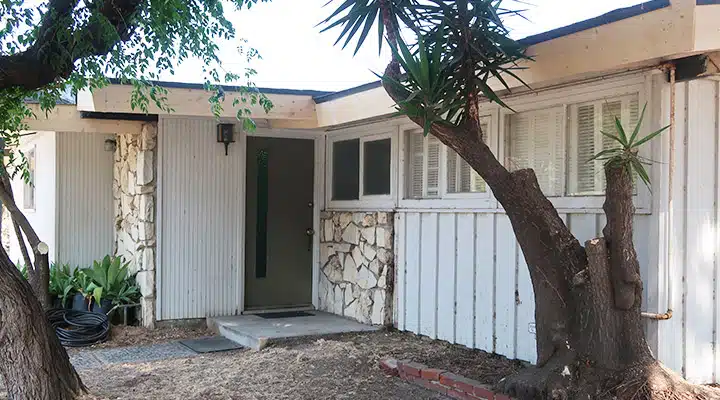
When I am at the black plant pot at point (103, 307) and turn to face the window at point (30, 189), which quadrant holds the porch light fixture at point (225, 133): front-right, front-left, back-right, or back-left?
back-right

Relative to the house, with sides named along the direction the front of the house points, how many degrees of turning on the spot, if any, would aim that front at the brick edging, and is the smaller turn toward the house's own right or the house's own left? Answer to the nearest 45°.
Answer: approximately 45° to the house's own right

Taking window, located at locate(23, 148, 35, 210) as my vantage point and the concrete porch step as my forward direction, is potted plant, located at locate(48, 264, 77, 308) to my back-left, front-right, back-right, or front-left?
front-right

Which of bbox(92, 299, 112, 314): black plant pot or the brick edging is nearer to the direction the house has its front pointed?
the brick edging

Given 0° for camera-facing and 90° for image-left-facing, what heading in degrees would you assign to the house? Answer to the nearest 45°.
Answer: approximately 315°

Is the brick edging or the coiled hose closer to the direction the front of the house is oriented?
the brick edging

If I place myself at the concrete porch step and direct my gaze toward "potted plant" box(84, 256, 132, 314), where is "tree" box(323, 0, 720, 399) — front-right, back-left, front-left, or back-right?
back-left
